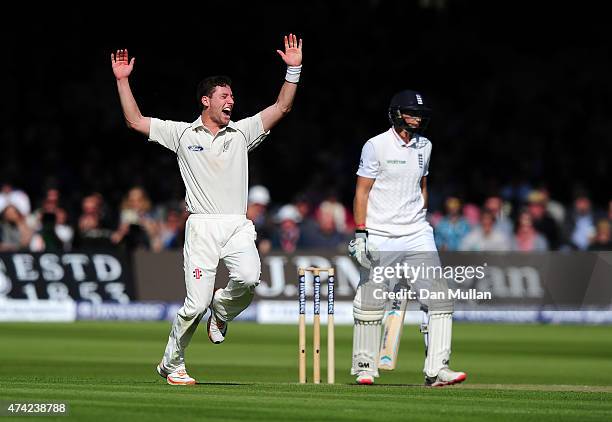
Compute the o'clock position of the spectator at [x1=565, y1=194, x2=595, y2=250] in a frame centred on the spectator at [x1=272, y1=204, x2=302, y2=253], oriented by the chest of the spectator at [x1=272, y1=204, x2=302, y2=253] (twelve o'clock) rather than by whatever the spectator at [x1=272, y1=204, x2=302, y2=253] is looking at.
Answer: the spectator at [x1=565, y1=194, x2=595, y2=250] is roughly at 9 o'clock from the spectator at [x1=272, y1=204, x2=302, y2=253].

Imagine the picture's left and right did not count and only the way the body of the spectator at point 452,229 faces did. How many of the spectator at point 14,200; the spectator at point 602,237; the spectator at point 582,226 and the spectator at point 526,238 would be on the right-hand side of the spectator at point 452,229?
1

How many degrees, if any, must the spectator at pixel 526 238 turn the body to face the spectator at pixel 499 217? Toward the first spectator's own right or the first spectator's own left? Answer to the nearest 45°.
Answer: approximately 90° to the first spectator's own right

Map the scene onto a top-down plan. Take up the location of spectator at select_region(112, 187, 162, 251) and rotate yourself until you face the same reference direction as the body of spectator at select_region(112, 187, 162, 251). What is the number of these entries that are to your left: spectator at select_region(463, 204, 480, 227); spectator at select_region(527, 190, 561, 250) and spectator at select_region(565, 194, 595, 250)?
3

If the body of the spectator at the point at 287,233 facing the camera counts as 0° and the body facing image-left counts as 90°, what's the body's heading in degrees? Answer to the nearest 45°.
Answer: approximately 0°

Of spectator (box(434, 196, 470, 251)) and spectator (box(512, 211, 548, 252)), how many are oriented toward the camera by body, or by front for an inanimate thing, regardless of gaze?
2

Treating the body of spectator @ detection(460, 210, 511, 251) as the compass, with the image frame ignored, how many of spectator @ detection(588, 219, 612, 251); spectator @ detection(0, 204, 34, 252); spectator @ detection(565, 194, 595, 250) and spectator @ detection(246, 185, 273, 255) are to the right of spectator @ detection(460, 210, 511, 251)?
2

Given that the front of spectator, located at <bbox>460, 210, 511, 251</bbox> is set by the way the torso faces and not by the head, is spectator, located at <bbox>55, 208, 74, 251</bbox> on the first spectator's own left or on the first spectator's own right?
on the first spectator's own right

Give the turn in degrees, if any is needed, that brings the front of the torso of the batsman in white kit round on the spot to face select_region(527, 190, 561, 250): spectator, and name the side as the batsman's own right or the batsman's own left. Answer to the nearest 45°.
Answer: approximately 135° to the batsman's own left

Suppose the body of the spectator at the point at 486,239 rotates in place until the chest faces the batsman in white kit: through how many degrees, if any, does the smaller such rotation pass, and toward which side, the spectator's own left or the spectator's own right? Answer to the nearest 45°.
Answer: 0° — they already face them

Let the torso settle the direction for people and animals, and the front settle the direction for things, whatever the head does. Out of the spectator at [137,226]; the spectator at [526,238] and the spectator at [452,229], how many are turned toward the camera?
3

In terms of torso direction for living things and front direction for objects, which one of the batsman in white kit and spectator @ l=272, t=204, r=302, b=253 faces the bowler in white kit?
the spectator

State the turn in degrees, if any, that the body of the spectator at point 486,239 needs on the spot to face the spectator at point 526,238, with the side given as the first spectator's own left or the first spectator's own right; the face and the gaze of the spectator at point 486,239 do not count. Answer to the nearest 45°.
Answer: approximately 135° to the first spectator's own left

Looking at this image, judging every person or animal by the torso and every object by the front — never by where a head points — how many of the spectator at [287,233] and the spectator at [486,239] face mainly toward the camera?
2
